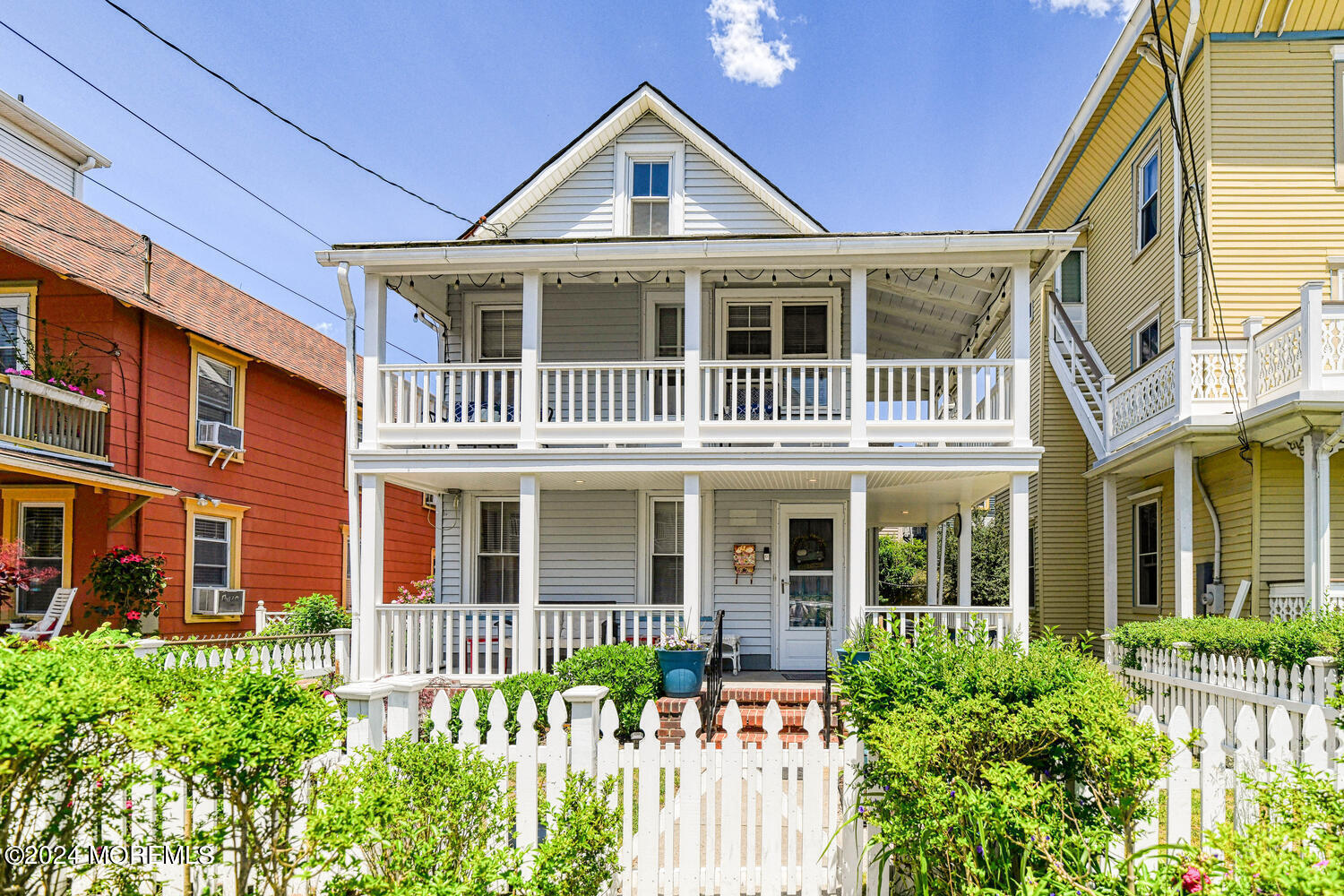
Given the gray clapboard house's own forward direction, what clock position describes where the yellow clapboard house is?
The yellow clapboard house is roughly at 9 o'clock from the gray clapboard house.

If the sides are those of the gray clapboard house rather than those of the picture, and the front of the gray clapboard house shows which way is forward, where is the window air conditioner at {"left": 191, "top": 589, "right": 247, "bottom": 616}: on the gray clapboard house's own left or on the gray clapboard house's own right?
on the gray clapboard house's own right

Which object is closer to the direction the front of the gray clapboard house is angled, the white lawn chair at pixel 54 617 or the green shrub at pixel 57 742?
the green shrub

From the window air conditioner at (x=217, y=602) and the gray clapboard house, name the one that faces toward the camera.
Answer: the gray clapboard house

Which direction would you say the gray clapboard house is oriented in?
toward the camera

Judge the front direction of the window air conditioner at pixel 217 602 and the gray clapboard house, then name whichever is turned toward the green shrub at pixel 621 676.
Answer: the gray clapboard house

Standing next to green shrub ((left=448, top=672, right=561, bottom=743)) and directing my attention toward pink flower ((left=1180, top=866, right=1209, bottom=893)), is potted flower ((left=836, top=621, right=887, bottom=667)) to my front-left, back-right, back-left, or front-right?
front-left
